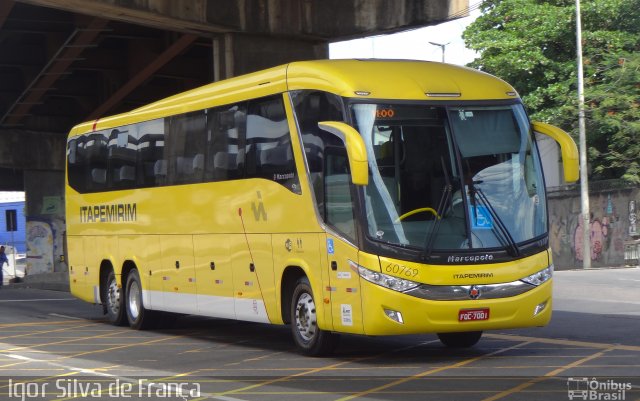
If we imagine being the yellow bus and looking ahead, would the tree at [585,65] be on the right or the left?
on its left

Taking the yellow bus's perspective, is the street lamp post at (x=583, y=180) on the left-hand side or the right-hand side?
on its left

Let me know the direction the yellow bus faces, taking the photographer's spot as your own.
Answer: facing the viewer and to the right of the viewer

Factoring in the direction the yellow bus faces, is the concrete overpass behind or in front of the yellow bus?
behind
